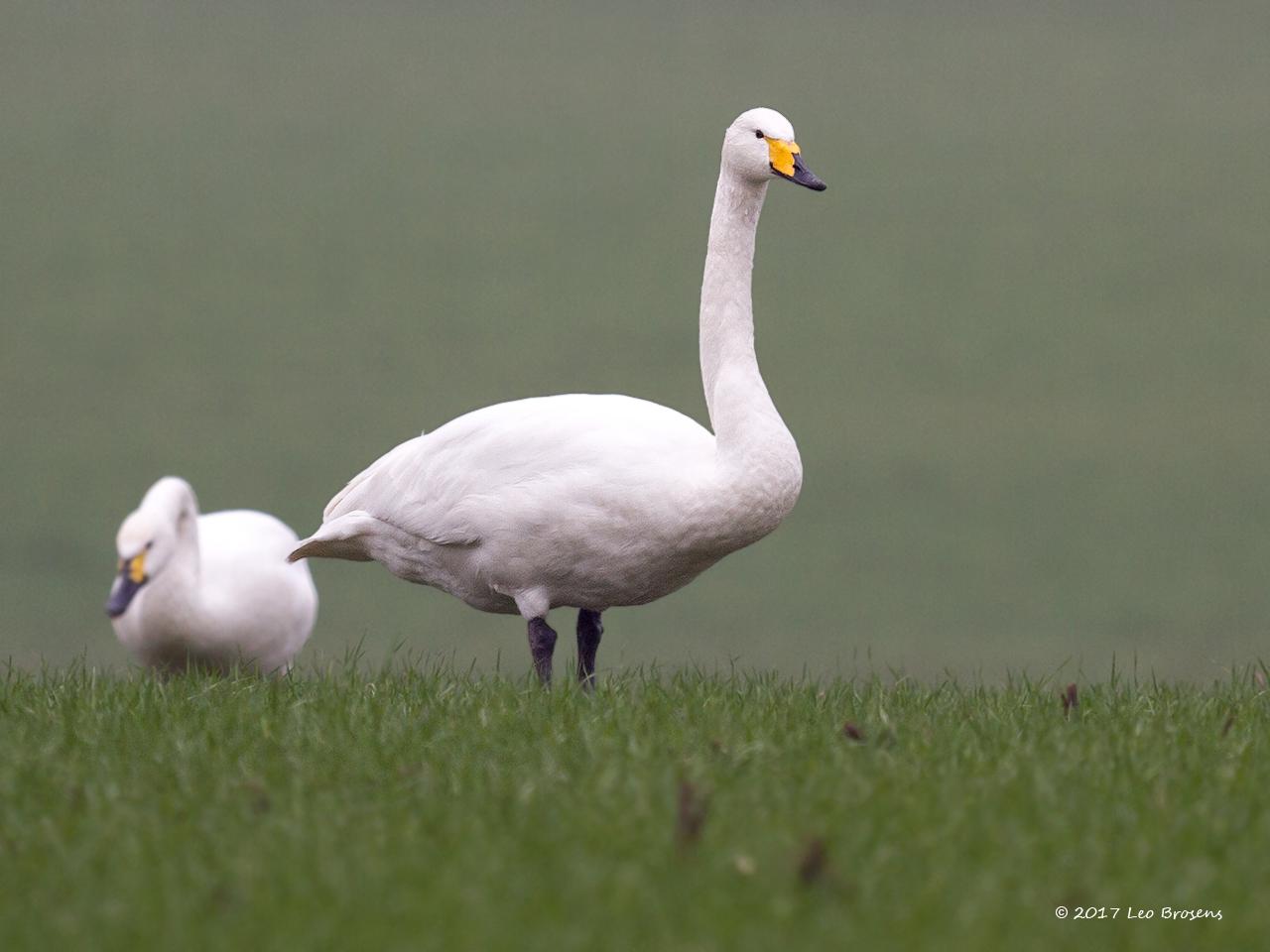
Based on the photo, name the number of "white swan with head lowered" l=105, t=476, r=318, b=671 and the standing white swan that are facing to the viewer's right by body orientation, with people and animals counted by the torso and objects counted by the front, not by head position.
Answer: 1

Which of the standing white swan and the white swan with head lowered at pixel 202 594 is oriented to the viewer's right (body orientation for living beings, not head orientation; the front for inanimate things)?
the standing white swan

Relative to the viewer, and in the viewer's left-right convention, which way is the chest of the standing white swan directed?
facing to the right of the viewer

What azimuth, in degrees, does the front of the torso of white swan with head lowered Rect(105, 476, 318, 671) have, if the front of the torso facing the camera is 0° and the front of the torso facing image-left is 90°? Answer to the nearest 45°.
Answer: approximately 45°

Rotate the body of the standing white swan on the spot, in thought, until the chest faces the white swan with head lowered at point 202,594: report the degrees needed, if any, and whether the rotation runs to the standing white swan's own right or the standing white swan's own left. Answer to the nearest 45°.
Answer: approximately 135° to the standing white swan's own left
